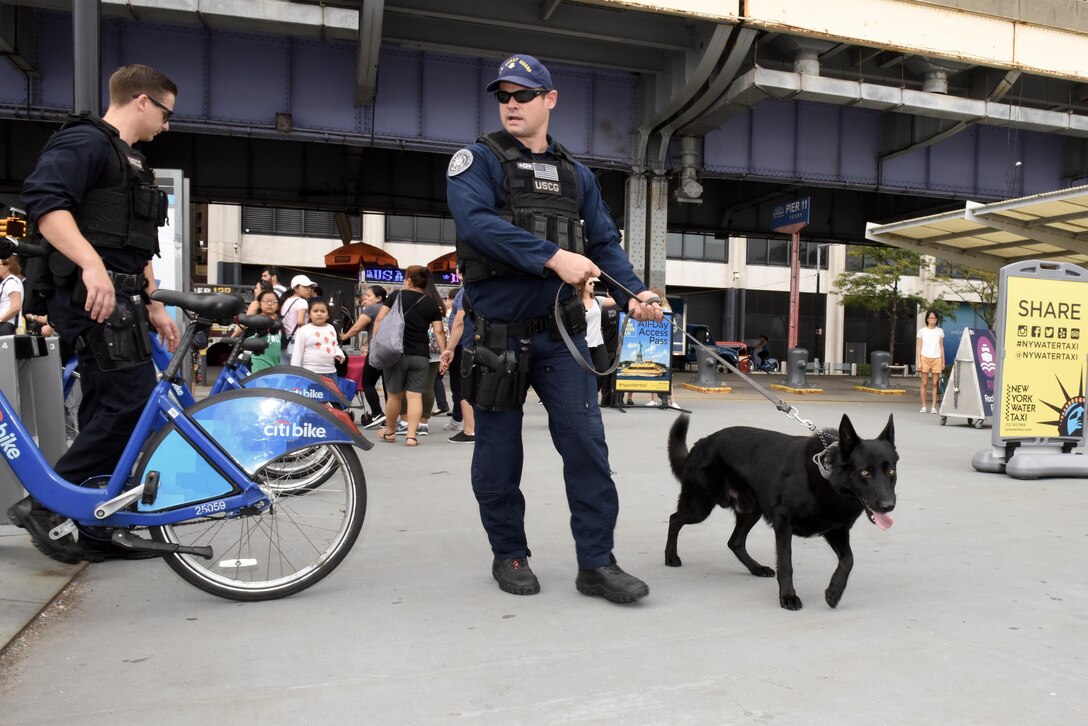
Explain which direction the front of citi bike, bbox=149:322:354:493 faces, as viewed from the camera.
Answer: facing to the left of the viewer

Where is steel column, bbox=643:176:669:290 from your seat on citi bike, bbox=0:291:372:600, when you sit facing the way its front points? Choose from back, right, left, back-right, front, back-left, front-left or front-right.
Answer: back-right

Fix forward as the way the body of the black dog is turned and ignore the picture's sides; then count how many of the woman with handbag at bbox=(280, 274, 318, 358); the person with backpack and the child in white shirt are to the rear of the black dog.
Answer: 3

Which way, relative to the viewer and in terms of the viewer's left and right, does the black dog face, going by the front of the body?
facing the viewer and to the right of the viewer

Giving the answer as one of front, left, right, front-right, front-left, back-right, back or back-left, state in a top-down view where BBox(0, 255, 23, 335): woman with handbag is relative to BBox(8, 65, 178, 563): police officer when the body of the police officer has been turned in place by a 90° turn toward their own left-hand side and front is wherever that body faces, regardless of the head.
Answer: front

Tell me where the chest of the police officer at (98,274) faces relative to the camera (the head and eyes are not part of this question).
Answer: to the viewer's right

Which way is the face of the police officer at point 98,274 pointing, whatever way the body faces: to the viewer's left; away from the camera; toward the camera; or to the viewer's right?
to the viewer's right

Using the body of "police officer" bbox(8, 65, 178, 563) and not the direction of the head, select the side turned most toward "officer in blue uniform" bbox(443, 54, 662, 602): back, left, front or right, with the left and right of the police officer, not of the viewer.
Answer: front

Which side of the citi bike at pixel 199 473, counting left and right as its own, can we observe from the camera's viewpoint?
left

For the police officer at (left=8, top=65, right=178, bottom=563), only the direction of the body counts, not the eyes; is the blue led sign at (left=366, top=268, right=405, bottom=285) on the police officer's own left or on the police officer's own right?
on the police officer's own left
